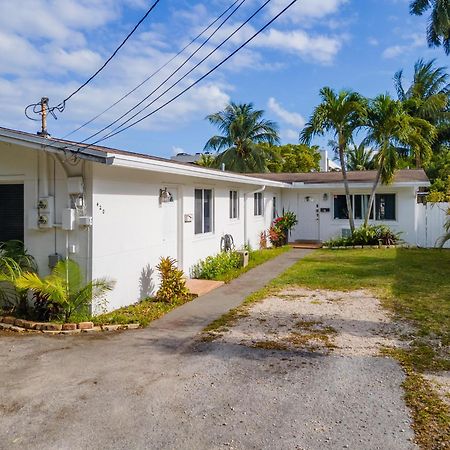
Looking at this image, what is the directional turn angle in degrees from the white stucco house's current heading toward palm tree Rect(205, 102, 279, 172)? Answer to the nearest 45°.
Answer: approximately 135° to its left

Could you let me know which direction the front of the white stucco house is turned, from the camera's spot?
facing the viewer and to the right of the viewer

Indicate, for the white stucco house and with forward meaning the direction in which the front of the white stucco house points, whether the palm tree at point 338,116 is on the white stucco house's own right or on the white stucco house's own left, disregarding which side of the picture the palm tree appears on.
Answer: on the white stucco house's own left

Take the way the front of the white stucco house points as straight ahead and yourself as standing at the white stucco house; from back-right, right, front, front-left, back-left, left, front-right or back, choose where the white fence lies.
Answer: left

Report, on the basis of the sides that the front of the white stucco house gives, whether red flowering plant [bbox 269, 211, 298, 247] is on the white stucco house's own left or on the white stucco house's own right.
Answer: on the white stucco house's own left

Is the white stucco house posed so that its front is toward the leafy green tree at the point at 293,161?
no

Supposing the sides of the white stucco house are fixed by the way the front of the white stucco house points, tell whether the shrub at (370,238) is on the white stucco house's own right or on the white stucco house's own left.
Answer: on the white stucco house's own left

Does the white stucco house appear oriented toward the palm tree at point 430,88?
no

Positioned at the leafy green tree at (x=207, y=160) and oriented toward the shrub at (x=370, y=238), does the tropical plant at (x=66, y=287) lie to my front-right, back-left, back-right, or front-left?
front-right

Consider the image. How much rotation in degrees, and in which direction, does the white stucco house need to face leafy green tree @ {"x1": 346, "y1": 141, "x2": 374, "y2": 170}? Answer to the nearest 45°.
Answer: approximately 90° to its left

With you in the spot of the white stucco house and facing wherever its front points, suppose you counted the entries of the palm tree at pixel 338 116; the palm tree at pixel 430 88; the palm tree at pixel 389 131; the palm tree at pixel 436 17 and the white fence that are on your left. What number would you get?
5

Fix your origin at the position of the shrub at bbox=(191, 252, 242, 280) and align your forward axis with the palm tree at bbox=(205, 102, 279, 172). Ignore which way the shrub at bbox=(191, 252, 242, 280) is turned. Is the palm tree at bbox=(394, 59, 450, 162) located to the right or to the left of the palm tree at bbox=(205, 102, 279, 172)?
right
